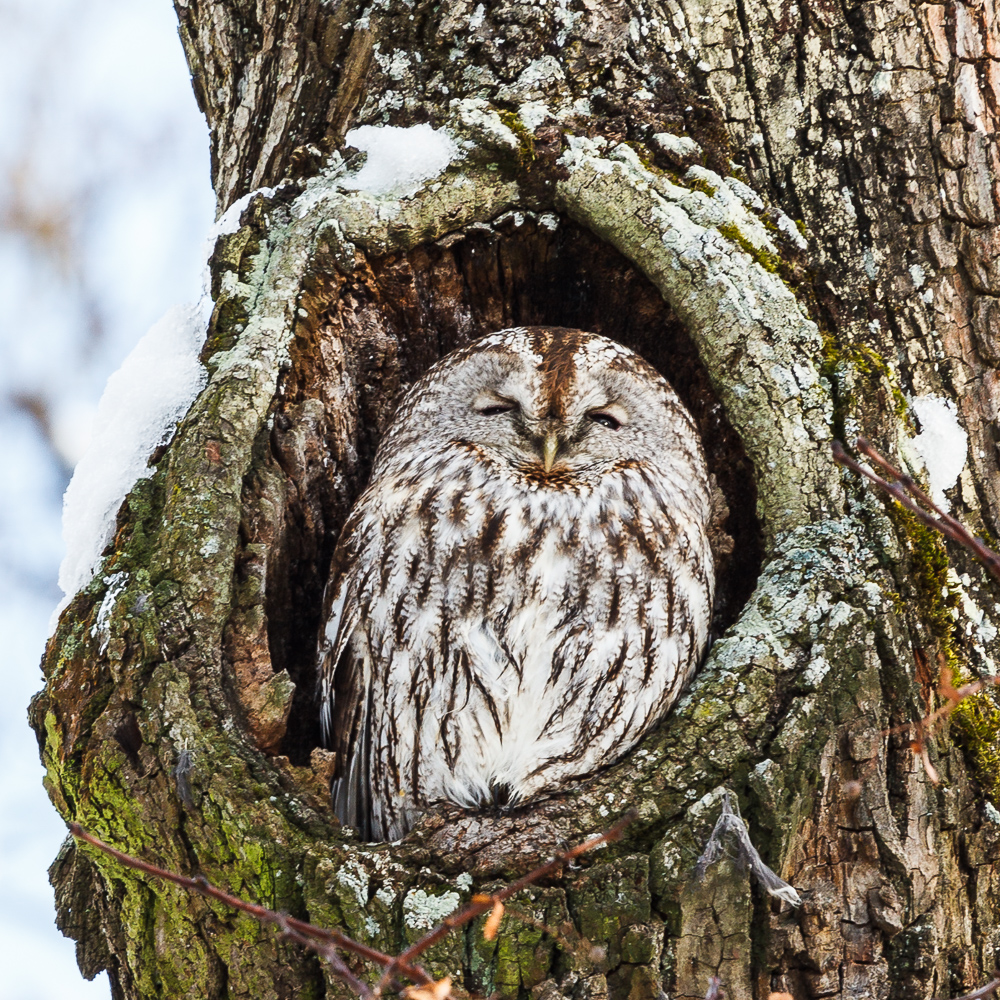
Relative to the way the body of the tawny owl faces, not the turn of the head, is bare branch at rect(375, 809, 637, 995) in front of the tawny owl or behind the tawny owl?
in front

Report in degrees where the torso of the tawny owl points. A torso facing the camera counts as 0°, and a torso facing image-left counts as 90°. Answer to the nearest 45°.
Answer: approximately 0°
